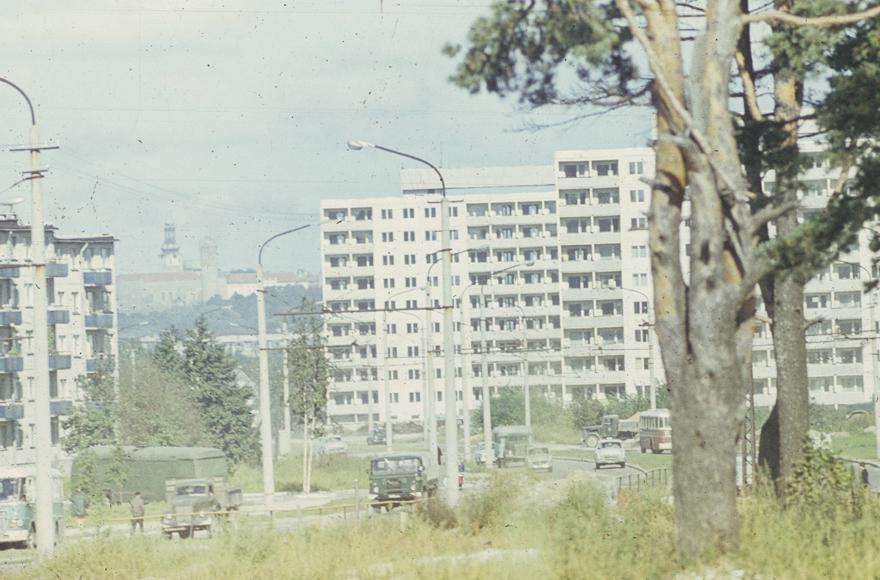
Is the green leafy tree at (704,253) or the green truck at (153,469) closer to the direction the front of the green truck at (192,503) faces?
the green leafy tree

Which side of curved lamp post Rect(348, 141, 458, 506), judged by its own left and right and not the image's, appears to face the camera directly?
left

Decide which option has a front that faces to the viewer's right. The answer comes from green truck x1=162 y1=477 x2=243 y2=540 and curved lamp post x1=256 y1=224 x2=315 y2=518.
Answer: the curved lamp post

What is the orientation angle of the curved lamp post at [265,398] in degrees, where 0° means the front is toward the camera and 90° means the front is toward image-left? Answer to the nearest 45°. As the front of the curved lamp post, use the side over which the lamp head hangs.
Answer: approximately 270°

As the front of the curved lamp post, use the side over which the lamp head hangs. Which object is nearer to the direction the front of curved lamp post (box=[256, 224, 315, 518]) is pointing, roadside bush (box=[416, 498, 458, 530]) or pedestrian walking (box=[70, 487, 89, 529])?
the roadside bush

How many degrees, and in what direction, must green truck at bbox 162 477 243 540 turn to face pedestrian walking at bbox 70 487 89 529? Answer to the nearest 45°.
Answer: approximately 90° to its right
